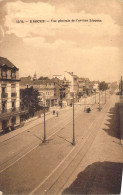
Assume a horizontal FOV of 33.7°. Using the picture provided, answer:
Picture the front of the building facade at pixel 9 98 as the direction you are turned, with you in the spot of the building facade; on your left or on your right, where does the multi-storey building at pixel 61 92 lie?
on your left

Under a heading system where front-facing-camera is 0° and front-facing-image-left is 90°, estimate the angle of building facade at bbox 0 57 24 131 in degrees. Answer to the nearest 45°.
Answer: approximately 315°

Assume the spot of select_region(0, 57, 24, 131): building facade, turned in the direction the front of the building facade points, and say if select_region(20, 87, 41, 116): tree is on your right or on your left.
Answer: on your left

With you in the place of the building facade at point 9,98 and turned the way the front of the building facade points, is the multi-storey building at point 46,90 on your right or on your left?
on your left
